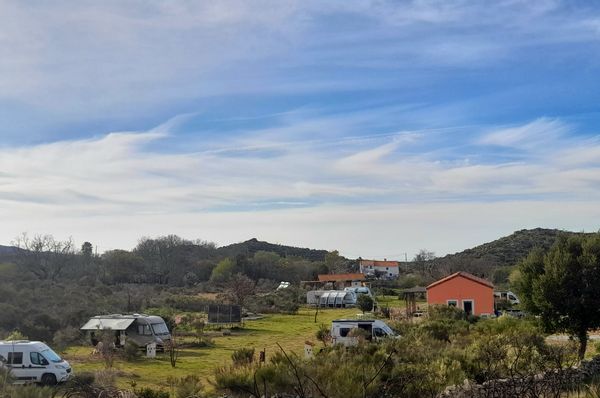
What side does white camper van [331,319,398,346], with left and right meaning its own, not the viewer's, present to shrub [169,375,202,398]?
right

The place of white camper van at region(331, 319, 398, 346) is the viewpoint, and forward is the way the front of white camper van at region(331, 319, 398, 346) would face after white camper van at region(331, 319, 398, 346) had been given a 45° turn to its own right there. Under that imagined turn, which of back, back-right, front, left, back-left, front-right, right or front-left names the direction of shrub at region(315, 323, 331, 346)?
back

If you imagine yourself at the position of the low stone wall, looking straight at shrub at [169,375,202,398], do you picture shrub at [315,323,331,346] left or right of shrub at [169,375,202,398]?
right

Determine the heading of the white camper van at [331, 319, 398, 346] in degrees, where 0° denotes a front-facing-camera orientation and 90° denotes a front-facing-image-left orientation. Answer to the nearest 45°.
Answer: approximately 270°

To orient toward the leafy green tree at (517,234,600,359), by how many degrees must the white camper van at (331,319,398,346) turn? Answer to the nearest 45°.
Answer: approximately 45° to its right

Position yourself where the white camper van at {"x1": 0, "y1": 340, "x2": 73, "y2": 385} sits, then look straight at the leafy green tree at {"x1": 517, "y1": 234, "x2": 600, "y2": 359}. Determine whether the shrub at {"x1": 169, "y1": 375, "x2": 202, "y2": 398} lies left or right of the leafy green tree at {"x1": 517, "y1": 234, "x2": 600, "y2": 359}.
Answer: right

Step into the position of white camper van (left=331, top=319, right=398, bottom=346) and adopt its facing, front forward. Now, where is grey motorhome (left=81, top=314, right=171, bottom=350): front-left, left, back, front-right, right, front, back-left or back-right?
back

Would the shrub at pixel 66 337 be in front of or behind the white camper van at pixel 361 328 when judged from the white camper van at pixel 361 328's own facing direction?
behind

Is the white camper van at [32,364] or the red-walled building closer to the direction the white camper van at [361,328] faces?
the red-walled building
